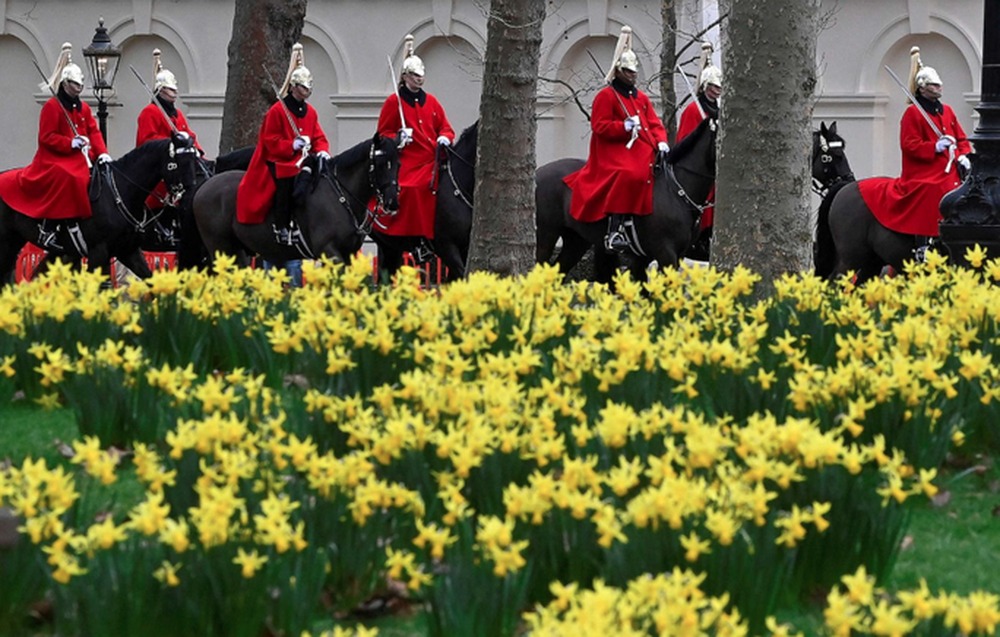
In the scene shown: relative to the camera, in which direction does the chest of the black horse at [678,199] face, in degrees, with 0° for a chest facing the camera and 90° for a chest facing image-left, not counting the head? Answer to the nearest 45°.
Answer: approximately 270°

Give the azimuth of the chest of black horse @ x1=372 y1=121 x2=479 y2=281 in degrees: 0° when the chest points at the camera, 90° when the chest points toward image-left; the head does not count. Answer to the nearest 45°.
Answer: approximately 270°

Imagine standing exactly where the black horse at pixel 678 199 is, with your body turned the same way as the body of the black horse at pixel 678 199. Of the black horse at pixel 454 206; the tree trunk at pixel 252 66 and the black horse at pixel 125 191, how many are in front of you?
0

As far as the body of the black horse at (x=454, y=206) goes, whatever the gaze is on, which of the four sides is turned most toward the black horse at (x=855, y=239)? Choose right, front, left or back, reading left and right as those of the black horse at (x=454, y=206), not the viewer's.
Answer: front

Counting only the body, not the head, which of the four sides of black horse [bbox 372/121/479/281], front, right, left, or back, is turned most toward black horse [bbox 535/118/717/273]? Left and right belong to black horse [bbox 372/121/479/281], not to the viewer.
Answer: front

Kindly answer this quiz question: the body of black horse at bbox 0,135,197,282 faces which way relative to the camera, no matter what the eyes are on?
to the viewer's right

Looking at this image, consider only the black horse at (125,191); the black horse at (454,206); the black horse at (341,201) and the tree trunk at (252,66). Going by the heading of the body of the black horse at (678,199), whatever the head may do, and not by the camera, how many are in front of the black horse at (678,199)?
0

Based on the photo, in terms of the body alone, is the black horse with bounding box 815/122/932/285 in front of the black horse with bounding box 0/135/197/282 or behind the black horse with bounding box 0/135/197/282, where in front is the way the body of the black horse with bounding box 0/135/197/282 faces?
in front

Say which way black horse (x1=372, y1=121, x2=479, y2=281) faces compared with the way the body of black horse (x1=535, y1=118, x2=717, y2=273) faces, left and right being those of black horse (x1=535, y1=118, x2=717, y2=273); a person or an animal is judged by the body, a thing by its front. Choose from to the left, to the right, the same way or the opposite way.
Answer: the same way

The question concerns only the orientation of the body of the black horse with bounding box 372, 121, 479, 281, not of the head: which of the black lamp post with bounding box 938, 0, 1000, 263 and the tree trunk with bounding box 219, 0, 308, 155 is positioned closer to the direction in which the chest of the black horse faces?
the black lamp post

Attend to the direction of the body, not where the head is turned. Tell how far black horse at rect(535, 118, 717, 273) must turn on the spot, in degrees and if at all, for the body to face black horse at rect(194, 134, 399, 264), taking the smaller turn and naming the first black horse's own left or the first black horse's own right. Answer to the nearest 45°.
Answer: approximately 180°
